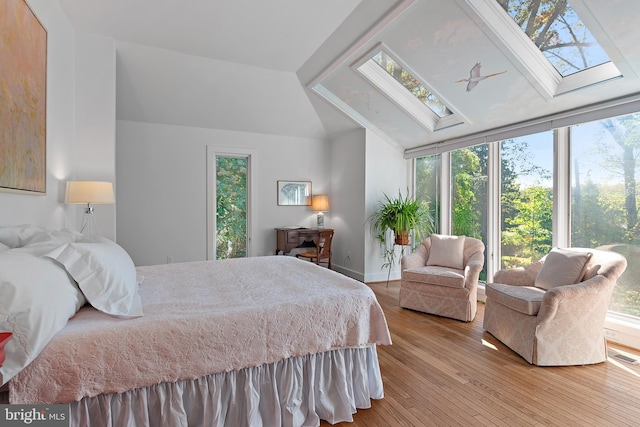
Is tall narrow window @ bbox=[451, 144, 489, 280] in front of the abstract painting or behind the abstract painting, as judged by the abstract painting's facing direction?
in front

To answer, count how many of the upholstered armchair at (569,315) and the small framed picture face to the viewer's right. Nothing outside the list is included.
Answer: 0

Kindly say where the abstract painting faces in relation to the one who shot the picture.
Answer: facing to the right of the viewer

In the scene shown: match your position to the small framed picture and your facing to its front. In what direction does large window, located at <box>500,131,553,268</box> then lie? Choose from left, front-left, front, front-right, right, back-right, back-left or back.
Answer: front-left

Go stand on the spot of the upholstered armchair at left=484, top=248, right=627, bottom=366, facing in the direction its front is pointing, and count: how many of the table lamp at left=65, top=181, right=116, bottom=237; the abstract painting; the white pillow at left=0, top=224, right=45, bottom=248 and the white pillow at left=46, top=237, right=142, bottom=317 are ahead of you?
4

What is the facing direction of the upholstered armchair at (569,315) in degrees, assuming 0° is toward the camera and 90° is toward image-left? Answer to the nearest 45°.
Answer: approximately 45°

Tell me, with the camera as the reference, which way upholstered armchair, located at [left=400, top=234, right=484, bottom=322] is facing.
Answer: facing the viewer and to the left of the viewer

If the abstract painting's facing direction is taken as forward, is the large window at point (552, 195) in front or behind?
in front

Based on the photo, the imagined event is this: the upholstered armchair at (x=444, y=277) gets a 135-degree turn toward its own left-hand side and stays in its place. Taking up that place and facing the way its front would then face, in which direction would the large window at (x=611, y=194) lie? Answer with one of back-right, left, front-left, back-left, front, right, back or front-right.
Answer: front

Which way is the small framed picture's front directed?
toward the camera

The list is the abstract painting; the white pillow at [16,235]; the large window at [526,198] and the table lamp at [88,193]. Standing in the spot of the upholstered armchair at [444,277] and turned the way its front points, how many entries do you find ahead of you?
3

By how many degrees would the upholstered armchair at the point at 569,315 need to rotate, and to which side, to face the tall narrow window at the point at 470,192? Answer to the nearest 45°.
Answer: approximately 90° to its right
